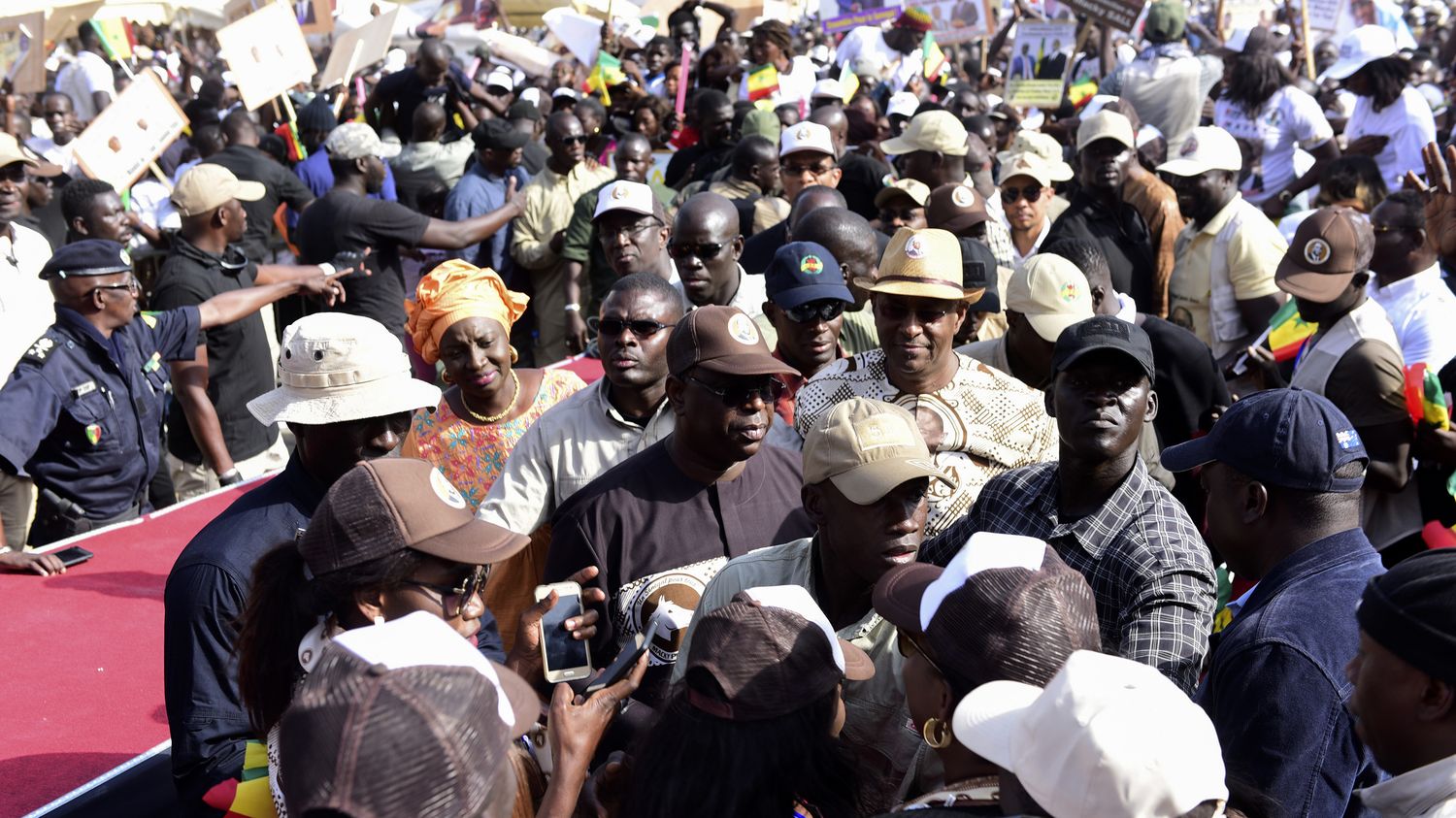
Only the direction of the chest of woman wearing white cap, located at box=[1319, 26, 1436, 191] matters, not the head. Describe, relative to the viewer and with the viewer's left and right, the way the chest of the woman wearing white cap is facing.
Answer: facing the viewer and to the left of the viewer

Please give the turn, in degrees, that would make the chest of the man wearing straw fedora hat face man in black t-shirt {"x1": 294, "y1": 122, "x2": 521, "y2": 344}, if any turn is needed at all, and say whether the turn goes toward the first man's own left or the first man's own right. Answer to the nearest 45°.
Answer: approximately 135° to the first man's own right

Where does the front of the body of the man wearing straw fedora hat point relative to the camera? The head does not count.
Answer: toward the camera

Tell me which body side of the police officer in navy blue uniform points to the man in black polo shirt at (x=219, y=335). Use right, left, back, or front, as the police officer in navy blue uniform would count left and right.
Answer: left

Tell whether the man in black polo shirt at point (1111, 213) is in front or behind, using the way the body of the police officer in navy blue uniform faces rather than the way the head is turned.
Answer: in front

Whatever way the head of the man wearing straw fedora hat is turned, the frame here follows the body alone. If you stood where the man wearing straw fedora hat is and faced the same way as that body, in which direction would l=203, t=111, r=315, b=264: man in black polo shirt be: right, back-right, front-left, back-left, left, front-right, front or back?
back-right

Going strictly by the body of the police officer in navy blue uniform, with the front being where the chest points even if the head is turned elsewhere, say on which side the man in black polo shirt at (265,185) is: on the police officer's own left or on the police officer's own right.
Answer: on the police officer's own left

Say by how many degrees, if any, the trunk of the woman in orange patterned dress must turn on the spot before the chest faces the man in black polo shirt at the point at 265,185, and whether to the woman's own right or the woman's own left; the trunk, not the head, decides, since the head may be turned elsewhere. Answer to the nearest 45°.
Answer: approximately 180°

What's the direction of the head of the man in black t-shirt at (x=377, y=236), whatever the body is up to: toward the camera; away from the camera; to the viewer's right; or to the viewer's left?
to the viewer's right

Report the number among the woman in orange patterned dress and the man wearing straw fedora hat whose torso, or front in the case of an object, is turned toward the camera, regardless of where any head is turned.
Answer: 2

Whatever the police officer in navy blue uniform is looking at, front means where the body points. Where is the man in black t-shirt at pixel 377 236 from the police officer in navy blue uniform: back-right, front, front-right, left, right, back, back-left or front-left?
left
